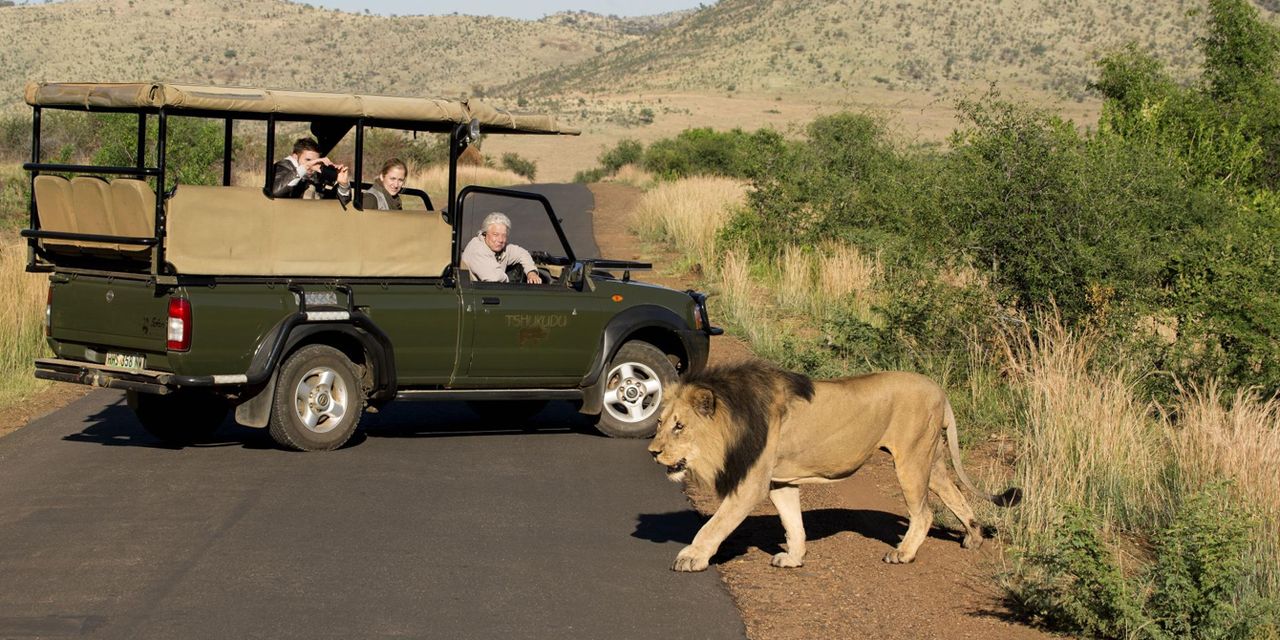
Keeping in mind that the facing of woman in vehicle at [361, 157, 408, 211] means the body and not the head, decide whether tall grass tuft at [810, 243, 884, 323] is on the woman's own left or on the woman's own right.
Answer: on the woman's own left

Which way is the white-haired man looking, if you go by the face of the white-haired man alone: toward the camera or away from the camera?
toward the camera

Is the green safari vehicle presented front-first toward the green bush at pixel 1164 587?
no

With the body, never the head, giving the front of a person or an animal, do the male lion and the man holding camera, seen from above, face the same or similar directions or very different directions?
very different directions

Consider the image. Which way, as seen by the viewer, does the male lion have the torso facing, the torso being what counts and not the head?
to the viewer's left

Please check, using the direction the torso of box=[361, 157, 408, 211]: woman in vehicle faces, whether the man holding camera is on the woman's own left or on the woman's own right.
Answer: on the woman's own right

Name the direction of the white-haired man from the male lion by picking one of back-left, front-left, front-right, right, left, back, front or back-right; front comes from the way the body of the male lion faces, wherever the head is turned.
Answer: front-right

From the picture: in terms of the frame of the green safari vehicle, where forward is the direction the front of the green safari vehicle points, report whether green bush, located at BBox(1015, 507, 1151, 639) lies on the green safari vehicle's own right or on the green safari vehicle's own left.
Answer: on the green safari vehicle's own right

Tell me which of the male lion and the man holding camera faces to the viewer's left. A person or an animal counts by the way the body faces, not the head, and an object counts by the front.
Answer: the male lion

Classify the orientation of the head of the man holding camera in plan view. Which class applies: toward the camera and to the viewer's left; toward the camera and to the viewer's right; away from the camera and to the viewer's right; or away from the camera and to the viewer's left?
toward the camera and to the viewer's right

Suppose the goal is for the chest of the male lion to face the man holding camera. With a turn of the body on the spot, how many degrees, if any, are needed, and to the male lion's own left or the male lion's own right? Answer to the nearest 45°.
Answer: approximately 45° to the male lion's own right

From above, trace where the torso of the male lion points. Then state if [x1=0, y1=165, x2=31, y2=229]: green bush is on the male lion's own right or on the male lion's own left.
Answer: on the male lion's own right

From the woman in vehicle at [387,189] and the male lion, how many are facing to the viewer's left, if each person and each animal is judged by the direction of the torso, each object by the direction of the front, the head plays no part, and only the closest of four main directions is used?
1

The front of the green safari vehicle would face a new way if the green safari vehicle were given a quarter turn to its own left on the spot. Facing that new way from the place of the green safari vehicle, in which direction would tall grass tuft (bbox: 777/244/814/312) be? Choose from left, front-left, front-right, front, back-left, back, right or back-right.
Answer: right

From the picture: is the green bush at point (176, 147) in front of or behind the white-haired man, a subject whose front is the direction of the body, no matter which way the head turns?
behind

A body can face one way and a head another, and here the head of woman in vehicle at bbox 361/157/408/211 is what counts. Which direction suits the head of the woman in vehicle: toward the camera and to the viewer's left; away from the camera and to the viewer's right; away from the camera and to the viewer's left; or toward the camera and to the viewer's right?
toward the camera and to the viewer's right

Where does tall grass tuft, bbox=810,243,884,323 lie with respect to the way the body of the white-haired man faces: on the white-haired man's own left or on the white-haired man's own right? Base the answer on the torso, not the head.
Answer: on the white-haired man's own left

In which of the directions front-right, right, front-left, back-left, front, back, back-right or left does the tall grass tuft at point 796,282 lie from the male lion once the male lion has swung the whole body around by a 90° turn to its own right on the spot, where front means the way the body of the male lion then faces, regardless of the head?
front

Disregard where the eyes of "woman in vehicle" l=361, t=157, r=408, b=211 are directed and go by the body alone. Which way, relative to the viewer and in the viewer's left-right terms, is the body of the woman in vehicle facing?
facing the viewer and to the right of the viewer
